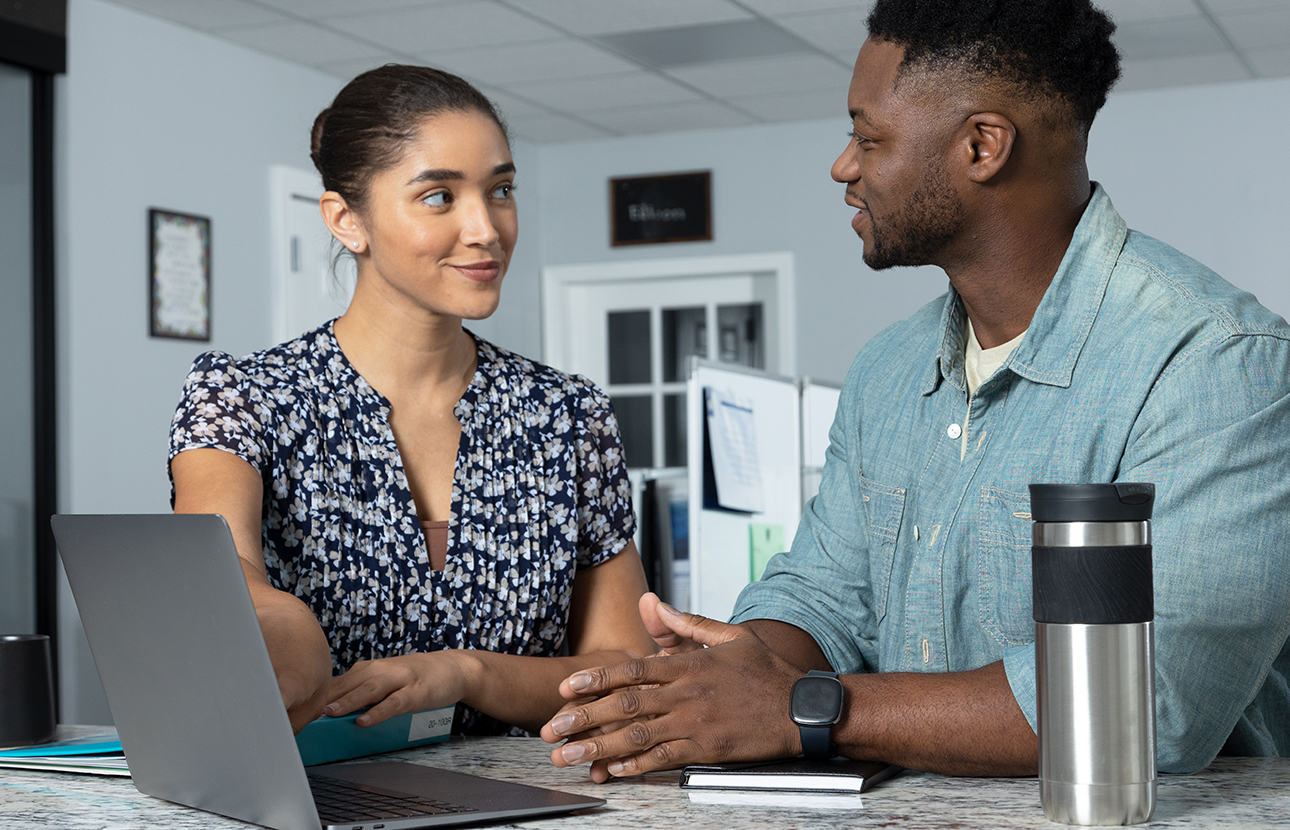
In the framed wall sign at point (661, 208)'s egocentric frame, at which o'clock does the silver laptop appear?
The silver laptop is roughly at 12 o'clock from the framed wall sign.

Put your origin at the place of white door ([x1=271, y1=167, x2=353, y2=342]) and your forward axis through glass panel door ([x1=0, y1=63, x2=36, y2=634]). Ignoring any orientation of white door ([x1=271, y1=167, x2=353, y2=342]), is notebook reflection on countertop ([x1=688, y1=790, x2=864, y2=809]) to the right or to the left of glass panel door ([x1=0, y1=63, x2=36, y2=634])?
left

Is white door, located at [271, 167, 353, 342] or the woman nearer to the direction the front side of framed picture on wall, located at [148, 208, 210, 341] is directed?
the woman

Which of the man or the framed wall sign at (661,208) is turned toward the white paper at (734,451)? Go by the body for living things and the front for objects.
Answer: the framed wall sign

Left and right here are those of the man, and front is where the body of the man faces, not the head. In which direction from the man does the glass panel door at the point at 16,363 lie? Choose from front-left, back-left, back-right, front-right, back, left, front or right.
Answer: right

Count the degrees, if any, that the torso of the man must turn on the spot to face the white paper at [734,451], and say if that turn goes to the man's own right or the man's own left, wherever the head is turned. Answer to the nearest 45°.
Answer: approximately 135° to the man's own right

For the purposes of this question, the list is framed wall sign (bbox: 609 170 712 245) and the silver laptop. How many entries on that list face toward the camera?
1

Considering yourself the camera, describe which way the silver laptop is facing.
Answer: facing away from the viewer and to the right of the viewer

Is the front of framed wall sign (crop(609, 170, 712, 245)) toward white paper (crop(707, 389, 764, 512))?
yes

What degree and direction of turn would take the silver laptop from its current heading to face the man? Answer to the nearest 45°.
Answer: approximately 45° to its right

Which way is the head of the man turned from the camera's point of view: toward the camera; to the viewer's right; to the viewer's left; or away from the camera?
to the viewer's left

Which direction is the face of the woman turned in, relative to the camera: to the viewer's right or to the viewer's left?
to the viewer's right
